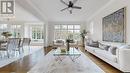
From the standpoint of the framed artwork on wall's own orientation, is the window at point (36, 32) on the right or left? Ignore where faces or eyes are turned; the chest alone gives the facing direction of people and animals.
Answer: on its right

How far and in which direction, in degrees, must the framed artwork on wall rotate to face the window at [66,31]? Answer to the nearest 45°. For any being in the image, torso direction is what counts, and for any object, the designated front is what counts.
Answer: approximately 90° to its right

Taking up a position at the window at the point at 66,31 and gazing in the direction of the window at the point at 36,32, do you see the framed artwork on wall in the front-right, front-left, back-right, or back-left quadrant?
back-left

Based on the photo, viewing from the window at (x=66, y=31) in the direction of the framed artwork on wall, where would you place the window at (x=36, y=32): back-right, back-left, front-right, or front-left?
back-right

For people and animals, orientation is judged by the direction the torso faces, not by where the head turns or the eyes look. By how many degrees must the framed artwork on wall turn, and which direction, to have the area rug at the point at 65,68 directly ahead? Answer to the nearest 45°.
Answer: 0° — it already faces it

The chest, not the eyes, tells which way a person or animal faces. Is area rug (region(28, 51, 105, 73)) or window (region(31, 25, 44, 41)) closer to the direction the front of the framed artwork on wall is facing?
the area rug

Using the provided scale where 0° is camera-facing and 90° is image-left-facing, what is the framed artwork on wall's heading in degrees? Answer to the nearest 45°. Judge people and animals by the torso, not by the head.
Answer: approximately 45°

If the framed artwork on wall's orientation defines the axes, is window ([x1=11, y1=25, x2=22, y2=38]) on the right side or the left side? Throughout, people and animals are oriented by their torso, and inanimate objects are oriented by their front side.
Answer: on its right
